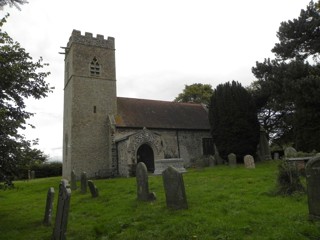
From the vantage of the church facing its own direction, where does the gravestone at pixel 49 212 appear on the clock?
The gravestone is roughly at 12 o'clock from the church.

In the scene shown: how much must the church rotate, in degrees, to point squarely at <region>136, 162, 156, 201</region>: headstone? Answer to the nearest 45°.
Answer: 0° — it already faces it

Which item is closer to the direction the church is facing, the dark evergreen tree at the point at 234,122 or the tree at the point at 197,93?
the dark evergreen tree

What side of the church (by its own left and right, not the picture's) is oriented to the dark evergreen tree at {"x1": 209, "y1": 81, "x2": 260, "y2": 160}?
left

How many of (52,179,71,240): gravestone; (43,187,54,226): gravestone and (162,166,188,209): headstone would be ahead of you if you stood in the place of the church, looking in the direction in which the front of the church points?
3

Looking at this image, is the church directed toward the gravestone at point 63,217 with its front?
yes

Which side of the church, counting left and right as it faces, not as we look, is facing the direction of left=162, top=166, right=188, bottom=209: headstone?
front

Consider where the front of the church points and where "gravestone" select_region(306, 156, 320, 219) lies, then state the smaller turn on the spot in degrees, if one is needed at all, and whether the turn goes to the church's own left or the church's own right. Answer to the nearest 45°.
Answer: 0° — it already faces it

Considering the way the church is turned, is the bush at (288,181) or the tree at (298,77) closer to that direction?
the bush

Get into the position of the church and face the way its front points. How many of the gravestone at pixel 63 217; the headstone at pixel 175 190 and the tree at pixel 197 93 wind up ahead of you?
2

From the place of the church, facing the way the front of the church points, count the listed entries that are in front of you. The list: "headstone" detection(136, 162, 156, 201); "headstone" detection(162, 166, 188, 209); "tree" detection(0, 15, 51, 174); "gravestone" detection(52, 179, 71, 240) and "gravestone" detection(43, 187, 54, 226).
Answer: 5

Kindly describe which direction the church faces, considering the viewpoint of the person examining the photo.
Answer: facing the viewer

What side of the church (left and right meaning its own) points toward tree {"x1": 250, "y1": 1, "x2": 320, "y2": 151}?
left

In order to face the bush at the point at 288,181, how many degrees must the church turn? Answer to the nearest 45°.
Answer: approximately 45° to its left
